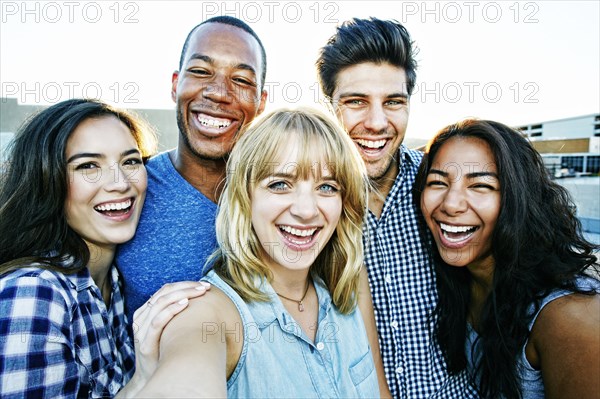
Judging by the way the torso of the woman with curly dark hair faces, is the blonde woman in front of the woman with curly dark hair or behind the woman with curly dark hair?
in front

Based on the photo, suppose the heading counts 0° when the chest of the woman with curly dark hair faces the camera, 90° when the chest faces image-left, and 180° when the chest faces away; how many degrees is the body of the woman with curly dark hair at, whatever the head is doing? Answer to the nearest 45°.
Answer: approximately 45°

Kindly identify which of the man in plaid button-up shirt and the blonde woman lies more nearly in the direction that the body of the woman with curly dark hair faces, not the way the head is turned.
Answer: the blonde woman

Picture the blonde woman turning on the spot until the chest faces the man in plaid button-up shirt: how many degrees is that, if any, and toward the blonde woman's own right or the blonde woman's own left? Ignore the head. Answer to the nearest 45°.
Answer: approximately 135° to the blonde woman's own left
